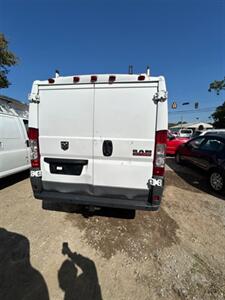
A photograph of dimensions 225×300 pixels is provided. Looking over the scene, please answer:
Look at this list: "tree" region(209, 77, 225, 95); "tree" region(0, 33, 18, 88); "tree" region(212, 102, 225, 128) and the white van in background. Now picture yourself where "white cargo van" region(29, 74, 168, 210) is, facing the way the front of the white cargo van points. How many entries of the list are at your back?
0

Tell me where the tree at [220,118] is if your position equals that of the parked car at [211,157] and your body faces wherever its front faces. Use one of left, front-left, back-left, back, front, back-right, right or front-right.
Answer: front-right

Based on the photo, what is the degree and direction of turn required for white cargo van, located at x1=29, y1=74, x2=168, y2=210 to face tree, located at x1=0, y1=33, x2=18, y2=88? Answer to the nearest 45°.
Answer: approximately 45° to its left

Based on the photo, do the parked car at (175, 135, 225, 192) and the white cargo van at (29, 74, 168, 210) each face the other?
no

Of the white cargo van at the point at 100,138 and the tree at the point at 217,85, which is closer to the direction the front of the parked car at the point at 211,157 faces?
the tree

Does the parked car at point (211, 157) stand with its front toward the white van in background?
no

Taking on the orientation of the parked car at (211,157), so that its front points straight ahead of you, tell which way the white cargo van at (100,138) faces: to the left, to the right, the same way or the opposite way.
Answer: the same way

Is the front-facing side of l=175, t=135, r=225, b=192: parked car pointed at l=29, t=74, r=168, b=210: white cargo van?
no

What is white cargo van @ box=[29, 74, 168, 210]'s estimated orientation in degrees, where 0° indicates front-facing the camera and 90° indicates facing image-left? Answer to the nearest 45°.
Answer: approximately 180°

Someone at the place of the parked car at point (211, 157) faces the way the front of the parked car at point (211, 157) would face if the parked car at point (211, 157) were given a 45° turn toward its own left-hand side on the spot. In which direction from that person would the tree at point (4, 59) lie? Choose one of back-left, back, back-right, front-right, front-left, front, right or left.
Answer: front

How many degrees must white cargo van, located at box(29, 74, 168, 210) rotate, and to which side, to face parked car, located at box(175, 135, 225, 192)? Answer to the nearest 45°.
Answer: approximately 45° to its right
